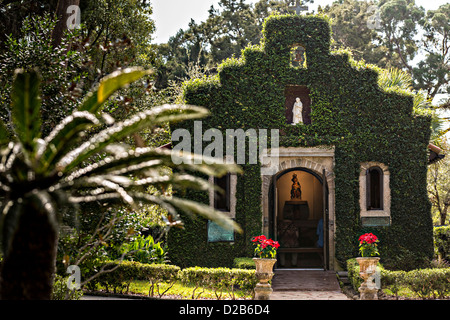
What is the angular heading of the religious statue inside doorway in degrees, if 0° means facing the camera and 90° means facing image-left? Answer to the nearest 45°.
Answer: approximately 0°

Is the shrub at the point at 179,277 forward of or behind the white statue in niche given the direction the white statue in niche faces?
forward

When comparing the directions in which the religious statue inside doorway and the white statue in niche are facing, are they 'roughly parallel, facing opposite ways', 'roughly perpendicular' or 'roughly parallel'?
roughly parallel

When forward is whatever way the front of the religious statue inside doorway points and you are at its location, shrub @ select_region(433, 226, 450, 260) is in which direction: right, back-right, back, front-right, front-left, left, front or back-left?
left

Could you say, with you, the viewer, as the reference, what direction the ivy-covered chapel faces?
facing the viewer

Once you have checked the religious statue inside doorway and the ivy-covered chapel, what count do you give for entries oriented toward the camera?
2

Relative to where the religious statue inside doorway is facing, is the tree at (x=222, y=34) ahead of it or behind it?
behind

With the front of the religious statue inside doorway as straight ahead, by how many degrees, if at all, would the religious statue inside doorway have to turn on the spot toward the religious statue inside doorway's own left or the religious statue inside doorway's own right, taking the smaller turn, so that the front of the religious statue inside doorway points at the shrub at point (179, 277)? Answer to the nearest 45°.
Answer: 0° — it already faces it

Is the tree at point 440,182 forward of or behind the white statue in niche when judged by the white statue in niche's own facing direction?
behind

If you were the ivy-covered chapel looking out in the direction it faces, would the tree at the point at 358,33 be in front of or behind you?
behind

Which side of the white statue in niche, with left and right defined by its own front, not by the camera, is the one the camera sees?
front
